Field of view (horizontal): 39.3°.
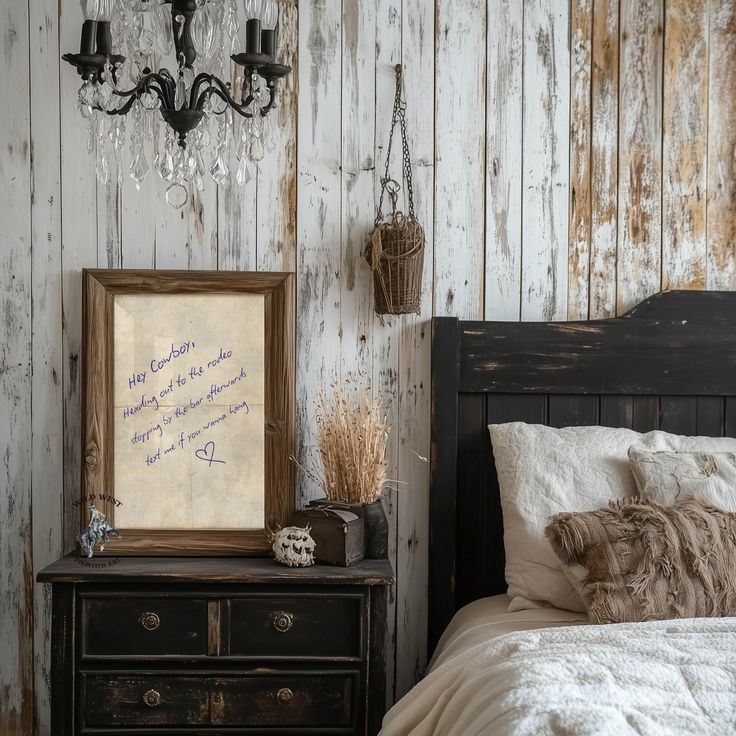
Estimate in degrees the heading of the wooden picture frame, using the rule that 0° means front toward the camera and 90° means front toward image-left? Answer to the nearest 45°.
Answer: approximately 0°

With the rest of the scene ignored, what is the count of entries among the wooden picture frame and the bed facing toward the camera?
2

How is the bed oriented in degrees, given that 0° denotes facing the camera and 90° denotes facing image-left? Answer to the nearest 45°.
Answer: approximately 0°

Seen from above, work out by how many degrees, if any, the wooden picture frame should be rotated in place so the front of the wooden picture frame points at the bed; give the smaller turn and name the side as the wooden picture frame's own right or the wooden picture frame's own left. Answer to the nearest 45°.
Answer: approximately 90° to the wooden picture frame's own left

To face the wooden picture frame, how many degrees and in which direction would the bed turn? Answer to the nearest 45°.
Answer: approximately 90° to its right
